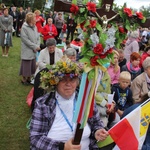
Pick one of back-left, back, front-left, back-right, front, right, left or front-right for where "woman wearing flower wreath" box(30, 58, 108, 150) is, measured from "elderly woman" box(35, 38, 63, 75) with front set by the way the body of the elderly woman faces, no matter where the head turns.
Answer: front

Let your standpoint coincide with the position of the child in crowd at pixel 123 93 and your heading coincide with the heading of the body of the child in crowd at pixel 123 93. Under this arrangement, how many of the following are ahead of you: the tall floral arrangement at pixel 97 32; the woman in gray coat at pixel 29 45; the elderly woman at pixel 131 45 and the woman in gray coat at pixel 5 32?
1

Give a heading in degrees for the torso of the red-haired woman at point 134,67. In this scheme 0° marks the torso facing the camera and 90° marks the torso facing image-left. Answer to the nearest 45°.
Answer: approximately 315°

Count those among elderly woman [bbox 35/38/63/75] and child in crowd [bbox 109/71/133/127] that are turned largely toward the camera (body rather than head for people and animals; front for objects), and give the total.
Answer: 2

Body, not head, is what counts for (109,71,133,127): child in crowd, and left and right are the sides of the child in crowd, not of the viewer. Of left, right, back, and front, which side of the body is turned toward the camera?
front

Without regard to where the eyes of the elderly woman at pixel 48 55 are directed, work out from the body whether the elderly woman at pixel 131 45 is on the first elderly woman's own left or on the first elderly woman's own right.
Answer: on the first elderly woman's own left

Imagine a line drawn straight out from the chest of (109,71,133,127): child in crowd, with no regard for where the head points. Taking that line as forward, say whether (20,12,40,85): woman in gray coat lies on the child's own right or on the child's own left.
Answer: on the child's own right

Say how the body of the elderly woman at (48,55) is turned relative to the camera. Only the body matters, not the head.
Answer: toward the camera

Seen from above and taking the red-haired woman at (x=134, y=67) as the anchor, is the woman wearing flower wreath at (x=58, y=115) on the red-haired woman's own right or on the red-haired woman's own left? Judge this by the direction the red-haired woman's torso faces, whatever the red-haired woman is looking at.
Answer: on the red-haired woman's own right
